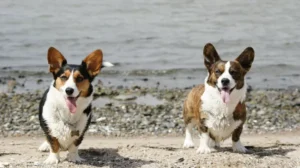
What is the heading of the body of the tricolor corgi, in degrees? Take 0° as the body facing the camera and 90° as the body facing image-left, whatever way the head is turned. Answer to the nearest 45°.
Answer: approximately 0°

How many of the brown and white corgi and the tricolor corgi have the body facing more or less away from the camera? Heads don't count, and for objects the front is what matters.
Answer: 0

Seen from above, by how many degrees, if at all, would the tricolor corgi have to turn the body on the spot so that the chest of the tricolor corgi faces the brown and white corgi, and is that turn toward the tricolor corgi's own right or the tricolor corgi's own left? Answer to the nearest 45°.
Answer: approximately 90° to the tricolor corgi's own left

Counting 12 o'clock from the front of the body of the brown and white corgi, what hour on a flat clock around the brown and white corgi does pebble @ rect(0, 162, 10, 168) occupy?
The pebble is roughly at 4 o'clock from the brown and white corgi.

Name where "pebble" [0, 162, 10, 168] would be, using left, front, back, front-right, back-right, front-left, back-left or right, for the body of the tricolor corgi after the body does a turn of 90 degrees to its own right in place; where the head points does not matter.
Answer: front

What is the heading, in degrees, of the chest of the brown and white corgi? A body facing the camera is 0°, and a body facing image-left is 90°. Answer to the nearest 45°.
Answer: approximately 315°

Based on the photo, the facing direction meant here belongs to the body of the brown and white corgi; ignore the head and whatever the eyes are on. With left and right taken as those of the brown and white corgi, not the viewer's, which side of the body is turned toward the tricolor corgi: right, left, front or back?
right

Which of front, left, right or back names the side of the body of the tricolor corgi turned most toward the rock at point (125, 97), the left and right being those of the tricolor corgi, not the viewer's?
back
